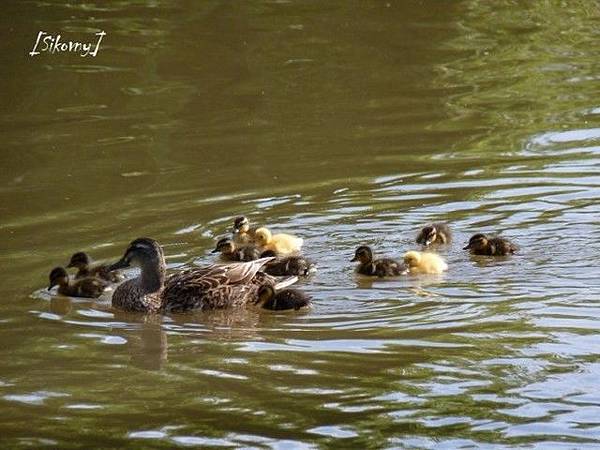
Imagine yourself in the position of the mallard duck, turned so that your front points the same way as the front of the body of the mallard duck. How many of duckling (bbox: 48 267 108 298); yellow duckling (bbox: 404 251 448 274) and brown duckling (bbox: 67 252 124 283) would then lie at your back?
1

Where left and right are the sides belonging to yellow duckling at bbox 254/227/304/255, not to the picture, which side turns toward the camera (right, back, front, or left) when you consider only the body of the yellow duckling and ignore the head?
left

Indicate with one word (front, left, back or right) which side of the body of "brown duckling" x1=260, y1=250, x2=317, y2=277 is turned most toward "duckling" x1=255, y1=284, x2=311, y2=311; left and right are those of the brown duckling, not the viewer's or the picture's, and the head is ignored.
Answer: left

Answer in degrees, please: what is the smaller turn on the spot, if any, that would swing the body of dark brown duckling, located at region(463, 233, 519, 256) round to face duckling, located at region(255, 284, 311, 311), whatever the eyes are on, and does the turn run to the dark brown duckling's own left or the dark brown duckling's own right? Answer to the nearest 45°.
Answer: approximately 45° to the dark brown duckling's own left

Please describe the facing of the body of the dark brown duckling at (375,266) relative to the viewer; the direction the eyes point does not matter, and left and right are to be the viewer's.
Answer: facing to the left of the viewer

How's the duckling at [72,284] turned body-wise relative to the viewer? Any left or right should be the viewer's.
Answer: facing to the left of the viewer

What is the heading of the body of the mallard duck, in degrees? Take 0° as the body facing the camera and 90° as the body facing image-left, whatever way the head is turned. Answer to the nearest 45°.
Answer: approximately 90°

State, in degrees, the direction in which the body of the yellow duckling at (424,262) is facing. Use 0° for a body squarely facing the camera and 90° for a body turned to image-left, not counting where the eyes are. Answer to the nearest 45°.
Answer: approximately 90°

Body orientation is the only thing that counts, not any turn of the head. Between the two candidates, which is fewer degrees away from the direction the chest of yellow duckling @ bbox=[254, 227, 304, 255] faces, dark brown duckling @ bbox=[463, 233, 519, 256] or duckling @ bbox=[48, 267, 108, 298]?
the duckling

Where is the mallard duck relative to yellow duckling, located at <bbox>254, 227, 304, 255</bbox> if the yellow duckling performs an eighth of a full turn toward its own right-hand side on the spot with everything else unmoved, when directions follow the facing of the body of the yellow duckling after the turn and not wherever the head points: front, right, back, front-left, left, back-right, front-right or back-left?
left

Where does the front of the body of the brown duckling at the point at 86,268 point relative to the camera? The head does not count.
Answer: to the viewer's left
